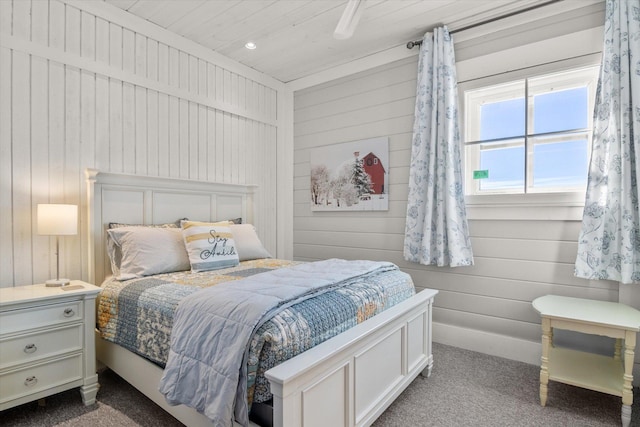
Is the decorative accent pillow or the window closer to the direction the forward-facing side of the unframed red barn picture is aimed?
the decorative accent pillow

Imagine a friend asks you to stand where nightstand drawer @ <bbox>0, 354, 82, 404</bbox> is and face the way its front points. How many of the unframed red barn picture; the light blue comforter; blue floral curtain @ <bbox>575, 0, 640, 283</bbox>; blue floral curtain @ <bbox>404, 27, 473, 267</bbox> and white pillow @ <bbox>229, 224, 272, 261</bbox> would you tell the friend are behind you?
0

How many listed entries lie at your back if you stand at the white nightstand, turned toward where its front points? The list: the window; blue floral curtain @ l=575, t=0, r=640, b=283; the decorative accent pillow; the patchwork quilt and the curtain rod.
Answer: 0

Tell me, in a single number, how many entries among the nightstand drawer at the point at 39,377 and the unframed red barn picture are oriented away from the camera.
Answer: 0

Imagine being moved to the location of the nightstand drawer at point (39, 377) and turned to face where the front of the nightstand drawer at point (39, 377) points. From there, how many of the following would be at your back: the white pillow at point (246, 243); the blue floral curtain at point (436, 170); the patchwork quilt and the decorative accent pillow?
0

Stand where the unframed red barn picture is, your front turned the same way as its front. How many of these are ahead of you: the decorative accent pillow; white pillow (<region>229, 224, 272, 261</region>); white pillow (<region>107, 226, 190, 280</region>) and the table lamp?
4

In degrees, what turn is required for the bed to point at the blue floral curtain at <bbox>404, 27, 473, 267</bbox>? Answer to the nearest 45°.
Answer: approximately 90° to its left

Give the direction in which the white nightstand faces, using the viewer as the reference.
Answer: facing the viewer and to the right of the viewer

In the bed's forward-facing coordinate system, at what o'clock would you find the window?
The window is roughly at 10 o'clock from the bed.

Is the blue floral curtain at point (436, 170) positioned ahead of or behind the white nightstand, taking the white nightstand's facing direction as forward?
ahead

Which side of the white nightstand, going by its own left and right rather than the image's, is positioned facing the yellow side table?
front

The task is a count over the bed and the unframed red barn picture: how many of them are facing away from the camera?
0

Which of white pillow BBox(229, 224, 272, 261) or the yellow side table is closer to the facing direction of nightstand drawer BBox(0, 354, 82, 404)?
the yellow side table
